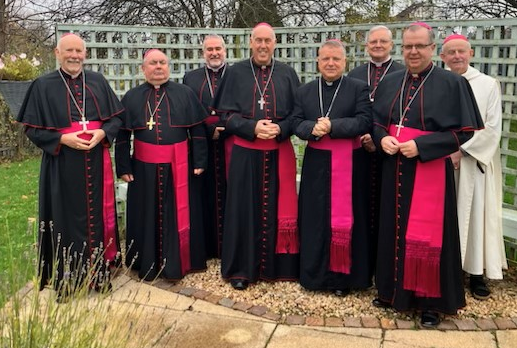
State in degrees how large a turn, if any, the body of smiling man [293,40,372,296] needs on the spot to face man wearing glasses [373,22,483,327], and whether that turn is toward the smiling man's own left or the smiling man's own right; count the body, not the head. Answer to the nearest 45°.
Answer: approximately 45° to the smiling man's own left

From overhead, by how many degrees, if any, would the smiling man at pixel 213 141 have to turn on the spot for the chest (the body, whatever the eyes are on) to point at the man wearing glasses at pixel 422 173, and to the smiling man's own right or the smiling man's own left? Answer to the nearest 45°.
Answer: approximately 45° to the smiling man's own left

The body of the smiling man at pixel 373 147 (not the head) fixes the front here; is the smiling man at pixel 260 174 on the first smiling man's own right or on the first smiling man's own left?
on the first smiling man's own right

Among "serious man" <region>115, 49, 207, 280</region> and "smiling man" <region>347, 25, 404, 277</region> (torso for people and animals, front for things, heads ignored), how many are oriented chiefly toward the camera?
2

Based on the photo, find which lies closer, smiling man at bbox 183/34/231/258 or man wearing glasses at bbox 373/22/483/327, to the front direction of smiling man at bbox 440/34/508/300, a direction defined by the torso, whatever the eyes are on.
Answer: the man wearing glasses

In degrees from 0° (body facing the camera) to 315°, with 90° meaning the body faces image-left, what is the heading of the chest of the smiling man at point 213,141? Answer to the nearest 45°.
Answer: approximately 0°

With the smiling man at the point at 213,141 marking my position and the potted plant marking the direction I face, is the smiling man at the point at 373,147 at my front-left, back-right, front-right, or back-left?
back-right

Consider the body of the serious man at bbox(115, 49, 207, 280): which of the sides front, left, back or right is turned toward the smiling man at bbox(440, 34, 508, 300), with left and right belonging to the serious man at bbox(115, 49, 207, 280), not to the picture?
left
